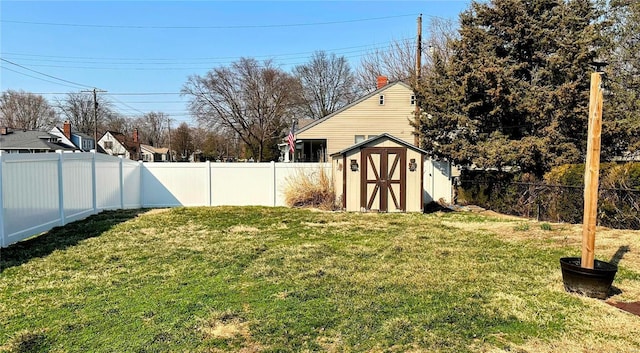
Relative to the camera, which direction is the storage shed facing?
toward the camera

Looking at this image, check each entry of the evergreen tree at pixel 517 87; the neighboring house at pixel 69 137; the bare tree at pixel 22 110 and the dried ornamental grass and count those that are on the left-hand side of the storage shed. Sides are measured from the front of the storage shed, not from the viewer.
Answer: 1

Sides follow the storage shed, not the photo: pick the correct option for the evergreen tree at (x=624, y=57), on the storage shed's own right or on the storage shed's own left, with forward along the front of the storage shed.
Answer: on the storage shed's own left

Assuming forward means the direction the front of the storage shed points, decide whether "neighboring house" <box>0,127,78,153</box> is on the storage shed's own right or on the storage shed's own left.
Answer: on the storage shed's own right

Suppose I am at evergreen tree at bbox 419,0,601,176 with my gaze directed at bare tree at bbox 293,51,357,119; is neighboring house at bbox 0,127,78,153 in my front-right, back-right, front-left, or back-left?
front-left

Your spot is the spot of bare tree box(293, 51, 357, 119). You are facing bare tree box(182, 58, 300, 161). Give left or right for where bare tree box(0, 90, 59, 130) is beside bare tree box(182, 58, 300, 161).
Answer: right

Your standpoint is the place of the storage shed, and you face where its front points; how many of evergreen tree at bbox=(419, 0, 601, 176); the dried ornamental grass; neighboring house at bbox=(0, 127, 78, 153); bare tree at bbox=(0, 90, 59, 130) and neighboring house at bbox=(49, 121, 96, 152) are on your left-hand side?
1

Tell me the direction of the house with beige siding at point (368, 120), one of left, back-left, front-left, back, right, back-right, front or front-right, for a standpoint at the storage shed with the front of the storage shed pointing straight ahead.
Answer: back

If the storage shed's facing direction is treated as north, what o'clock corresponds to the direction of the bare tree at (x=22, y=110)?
The bare tree is roughly at 4 o'clock from the storage shed.

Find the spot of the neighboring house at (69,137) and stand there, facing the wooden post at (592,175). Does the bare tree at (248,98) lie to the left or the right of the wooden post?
left

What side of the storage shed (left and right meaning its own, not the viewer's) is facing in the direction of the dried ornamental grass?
right

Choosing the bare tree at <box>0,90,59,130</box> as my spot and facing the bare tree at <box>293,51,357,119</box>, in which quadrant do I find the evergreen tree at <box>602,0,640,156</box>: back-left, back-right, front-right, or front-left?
front-right

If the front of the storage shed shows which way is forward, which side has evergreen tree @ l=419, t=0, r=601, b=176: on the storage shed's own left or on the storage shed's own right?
on the storage shed's own left

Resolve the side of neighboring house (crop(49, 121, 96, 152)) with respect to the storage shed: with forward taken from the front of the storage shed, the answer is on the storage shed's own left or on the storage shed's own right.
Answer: on the storage shed's own right

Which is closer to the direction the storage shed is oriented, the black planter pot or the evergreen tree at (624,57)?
the black planter pot
